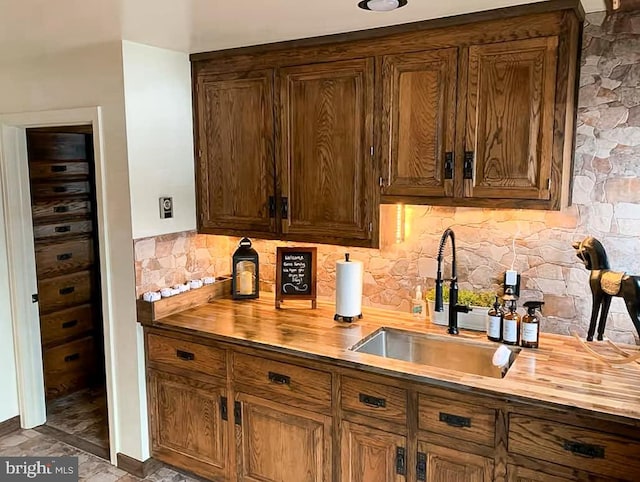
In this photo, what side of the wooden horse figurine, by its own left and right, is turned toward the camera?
left

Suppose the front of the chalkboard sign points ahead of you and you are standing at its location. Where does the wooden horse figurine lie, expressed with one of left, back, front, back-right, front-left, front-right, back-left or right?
front-left

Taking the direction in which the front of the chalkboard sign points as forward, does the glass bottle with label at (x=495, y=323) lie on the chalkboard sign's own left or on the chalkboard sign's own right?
on the chalkboard sign's own left

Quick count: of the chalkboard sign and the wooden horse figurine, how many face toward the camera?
1

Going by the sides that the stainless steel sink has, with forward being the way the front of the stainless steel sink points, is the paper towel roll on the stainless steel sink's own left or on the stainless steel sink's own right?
on the stainless steel sink's own right

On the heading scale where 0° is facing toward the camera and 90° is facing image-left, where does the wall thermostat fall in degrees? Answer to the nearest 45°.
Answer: approximately 315°
